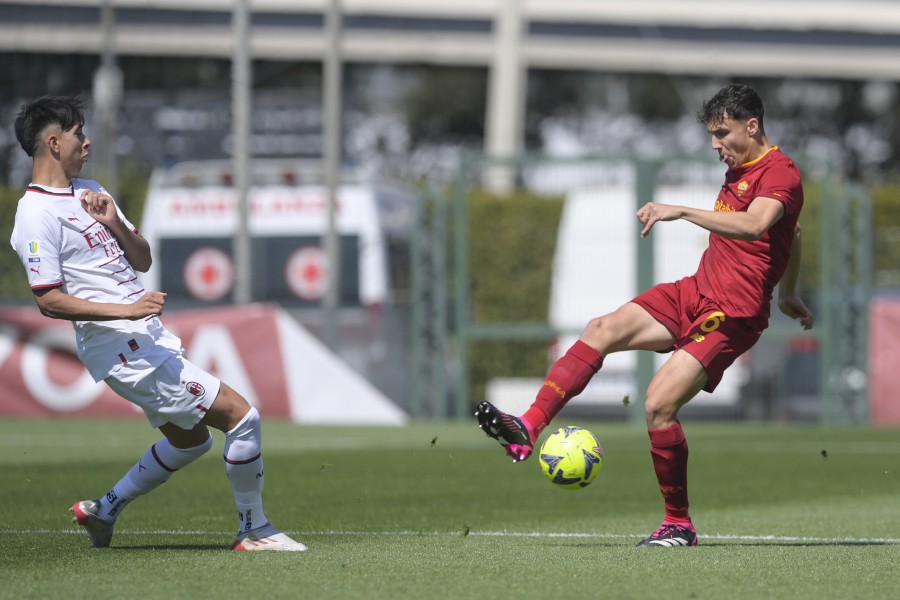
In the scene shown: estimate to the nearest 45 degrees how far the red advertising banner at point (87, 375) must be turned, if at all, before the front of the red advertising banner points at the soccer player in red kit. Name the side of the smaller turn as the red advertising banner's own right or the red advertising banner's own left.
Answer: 0° — it already faces them

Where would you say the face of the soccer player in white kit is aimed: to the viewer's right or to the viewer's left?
to the viewer's right

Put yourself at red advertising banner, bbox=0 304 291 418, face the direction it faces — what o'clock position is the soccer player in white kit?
The soccer player in white kit is roughly at 12 o'clock from the red advertising banner.

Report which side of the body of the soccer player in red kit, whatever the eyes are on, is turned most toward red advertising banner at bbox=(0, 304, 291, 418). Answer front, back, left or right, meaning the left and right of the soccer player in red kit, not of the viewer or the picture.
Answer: right

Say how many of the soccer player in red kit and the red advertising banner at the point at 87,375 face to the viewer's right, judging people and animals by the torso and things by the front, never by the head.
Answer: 0

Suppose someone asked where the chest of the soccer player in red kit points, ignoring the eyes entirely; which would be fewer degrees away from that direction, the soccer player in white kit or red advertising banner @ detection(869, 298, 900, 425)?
the soccer player in white kit

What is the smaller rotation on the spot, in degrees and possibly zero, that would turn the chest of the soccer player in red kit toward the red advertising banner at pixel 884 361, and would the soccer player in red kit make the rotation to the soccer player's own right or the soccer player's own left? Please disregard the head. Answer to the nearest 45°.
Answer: approximately 135° to the soccer player's own right

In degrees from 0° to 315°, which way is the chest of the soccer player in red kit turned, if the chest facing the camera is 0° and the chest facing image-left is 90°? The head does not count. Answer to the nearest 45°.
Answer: approximately 45°

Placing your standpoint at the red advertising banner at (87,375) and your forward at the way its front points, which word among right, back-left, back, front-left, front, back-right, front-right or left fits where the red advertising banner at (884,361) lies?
left

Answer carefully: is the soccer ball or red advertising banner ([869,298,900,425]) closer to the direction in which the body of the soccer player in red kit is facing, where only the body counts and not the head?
the soccer ball

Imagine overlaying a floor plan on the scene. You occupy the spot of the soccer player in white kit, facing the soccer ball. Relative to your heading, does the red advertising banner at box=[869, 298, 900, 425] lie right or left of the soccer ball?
left

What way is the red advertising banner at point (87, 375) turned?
toward the camera
